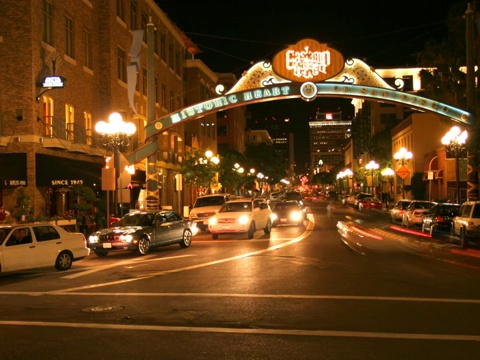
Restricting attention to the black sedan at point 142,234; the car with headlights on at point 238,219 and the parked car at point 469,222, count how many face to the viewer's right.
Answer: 0

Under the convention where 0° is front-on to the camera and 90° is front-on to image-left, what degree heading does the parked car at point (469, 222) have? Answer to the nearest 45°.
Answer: approximately 135°

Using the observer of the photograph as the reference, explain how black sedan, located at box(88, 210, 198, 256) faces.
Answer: facing the viewer and to the left of the viewer

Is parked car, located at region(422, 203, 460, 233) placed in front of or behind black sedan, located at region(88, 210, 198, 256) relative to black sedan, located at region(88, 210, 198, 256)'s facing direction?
behind

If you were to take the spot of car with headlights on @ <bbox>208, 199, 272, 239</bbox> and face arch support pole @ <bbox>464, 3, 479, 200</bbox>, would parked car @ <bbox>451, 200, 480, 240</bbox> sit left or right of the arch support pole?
right

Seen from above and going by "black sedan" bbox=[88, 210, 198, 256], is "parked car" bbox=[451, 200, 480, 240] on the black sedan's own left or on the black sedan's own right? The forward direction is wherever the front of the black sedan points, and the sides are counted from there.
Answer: on the black sedan's own left

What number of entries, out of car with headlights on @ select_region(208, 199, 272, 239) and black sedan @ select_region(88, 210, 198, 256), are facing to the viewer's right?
0

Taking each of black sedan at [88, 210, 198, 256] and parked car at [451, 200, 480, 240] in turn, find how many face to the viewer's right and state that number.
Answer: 0

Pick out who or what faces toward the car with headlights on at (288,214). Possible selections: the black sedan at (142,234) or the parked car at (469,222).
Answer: the parked car at (469,222)

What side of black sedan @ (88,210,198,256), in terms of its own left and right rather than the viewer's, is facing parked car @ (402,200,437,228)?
back

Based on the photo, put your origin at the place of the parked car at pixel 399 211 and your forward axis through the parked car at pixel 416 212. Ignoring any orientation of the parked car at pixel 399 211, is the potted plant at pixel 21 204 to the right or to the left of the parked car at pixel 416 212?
right

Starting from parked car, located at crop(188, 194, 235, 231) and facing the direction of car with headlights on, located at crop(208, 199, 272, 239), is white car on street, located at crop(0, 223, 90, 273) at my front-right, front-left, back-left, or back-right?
front-right
